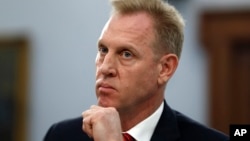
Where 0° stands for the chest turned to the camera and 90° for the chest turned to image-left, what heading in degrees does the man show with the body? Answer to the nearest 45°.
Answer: approximately 45°

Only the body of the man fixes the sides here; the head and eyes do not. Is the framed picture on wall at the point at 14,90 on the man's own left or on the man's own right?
on the man's own right

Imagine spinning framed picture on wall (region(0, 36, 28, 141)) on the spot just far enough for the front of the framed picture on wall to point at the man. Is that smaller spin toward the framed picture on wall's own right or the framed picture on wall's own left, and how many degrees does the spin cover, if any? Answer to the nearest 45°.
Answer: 0° — it already faces them

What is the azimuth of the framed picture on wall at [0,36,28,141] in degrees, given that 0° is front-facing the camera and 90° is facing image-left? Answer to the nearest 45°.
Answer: approximately 0°
